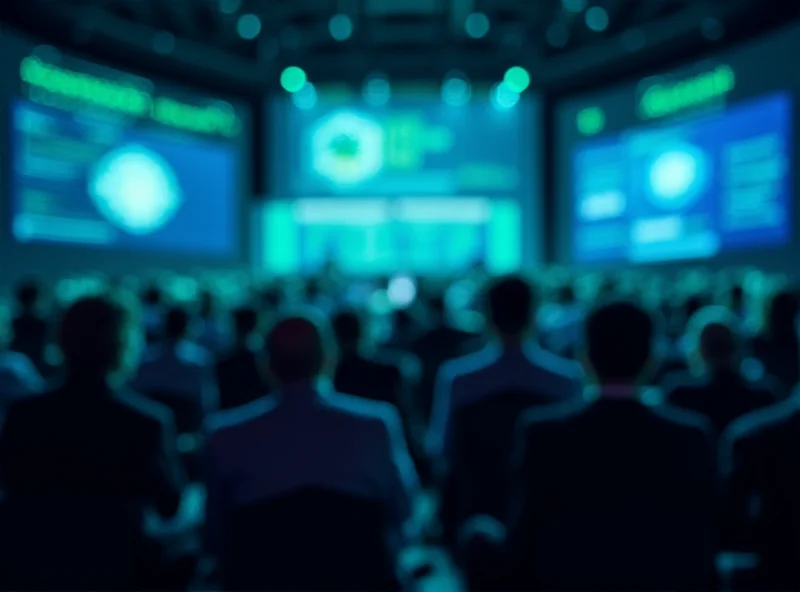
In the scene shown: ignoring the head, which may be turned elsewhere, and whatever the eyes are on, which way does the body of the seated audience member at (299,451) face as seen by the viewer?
away from the camera

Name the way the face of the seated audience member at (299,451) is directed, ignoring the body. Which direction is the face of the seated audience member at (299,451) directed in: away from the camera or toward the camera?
away from the camera

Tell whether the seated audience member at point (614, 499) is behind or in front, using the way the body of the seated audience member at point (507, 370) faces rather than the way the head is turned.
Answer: behind

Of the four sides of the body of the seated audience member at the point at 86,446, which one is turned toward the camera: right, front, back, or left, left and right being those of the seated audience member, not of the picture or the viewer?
back

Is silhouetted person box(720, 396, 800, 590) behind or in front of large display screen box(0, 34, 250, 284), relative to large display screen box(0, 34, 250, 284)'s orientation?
in front

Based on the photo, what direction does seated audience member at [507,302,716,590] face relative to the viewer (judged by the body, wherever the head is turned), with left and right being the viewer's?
facing away from the viewer

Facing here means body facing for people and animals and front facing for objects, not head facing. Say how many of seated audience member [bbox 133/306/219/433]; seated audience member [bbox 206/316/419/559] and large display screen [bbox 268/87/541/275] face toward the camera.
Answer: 1

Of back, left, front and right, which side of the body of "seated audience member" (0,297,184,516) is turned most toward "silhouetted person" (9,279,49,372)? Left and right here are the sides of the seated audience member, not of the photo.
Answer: front

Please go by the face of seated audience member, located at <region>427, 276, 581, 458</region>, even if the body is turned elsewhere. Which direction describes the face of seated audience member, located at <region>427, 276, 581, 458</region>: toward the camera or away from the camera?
away from the camera

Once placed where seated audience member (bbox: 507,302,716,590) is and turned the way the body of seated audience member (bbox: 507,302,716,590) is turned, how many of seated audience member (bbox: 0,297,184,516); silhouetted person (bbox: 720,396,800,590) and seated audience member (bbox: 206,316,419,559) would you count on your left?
2

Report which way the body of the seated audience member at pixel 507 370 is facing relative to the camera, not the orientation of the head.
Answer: away from the camera

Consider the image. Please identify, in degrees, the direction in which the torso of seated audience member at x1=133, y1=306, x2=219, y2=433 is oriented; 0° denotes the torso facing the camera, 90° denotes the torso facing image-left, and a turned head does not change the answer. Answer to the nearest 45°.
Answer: approximately 180°

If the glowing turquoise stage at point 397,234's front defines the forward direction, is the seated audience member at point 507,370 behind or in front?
in front

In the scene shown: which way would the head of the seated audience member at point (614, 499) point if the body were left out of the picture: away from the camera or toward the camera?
away from the camera
